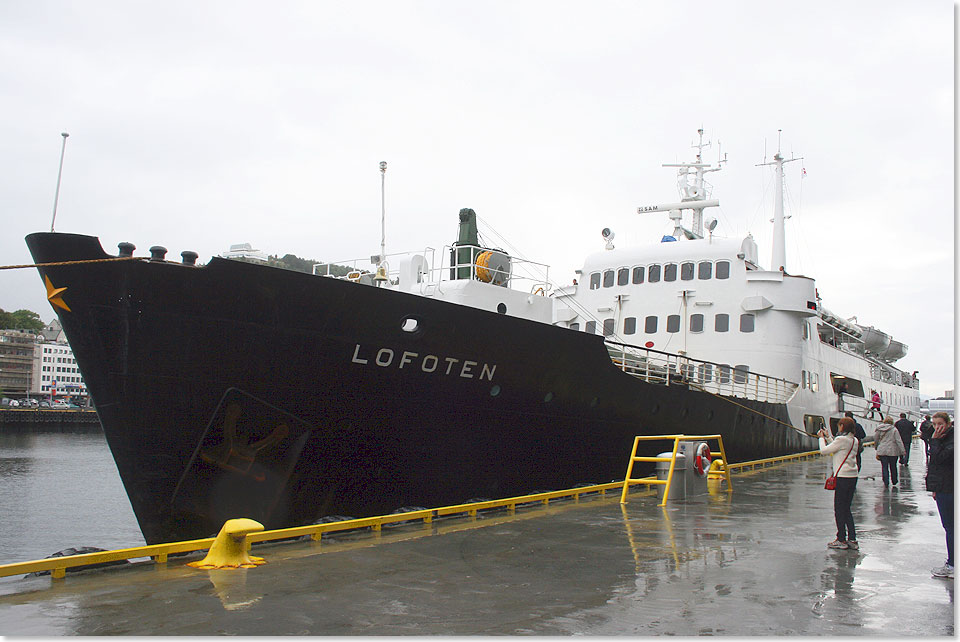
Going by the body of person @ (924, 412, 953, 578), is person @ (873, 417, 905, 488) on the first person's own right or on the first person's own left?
on the first person's own right

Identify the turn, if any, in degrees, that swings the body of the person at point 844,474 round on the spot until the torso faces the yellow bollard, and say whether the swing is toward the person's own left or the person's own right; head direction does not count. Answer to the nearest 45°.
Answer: approximately 45° to the person's own left

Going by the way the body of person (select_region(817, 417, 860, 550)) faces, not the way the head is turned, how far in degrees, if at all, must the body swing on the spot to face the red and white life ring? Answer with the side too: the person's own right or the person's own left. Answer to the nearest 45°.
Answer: approximately 45° to the person's own right

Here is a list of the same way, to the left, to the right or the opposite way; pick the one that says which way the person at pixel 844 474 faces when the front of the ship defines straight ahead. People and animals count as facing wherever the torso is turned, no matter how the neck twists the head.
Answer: to the right

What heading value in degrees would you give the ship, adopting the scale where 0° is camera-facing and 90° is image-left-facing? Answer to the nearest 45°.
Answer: approximately 45°

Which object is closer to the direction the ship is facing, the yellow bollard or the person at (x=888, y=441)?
the yellow bollard

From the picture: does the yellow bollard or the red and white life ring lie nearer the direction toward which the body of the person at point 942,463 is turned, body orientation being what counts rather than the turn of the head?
the yellow bollard

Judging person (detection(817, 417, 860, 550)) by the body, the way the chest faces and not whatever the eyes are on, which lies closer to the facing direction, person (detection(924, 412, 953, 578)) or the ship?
the ship

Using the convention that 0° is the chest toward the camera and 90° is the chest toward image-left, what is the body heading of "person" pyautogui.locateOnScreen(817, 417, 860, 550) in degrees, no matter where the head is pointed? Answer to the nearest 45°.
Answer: approximately 90°
